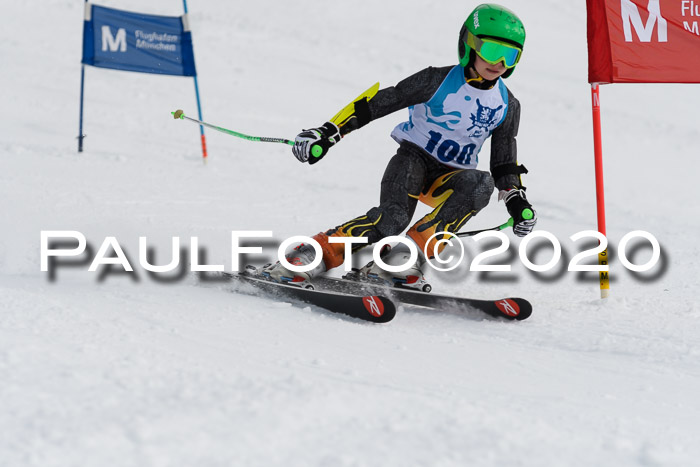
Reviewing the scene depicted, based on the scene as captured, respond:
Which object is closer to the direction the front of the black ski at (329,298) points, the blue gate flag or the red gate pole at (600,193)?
the red gate pole

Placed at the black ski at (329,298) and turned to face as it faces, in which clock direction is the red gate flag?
The red gate flag is roughly at 10 o'clock from the black ski.

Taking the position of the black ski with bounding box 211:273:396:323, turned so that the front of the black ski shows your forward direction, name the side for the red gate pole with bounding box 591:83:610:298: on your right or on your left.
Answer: on your left

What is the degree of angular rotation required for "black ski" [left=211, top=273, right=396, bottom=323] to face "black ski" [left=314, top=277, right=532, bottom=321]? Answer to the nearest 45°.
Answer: approximately 45° to its left

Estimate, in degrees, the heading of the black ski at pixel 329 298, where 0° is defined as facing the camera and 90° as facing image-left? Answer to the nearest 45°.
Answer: approximately 315°

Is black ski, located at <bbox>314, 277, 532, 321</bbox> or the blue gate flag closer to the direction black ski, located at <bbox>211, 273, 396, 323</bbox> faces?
the black ski

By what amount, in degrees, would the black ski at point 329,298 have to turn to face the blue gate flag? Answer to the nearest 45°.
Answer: approximately 180°
